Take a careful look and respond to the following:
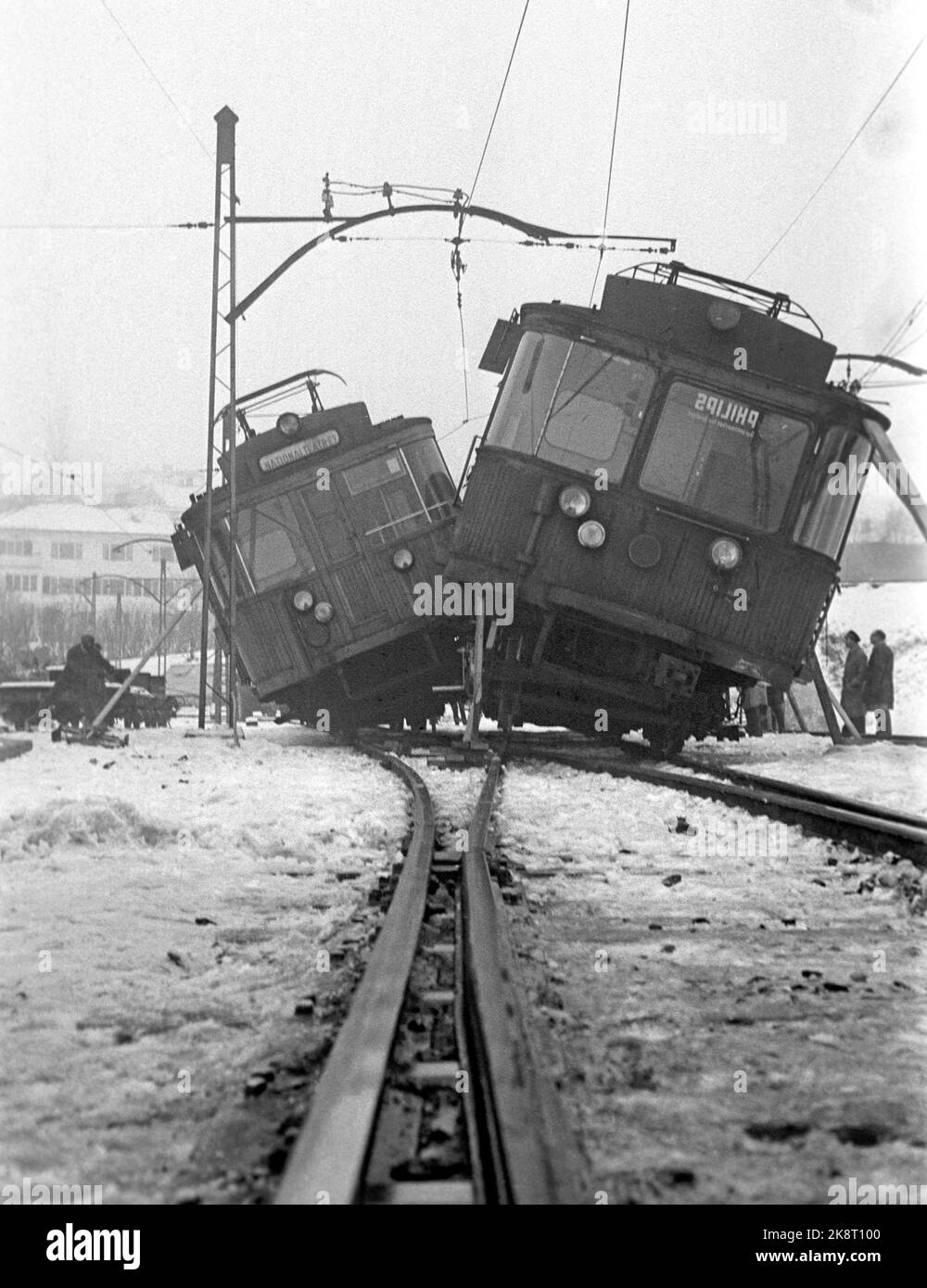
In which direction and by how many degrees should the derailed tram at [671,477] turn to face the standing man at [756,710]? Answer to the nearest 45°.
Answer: approximately 180°

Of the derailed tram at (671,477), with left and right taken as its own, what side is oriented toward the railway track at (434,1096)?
front

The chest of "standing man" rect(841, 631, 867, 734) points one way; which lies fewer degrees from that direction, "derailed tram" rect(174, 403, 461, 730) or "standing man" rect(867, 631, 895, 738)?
the derailed tram

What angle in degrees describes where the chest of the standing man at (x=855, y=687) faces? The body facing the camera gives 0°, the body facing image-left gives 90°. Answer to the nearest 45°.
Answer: approximately 90°

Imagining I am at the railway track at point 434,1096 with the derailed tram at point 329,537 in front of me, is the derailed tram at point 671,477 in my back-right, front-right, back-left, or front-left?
front-right

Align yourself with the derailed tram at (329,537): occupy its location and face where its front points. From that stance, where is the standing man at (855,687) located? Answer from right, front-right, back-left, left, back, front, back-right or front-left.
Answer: left

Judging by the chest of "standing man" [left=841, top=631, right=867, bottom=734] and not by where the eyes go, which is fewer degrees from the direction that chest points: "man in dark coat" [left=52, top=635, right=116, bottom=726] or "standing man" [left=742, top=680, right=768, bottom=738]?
the man in dark coat

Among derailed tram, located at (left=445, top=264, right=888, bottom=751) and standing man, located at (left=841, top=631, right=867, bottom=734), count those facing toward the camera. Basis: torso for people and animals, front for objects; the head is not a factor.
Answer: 1

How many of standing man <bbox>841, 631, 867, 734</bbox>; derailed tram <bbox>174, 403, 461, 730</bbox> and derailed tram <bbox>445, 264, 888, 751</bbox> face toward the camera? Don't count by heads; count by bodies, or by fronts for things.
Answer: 2

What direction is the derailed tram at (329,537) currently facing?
toward the camera

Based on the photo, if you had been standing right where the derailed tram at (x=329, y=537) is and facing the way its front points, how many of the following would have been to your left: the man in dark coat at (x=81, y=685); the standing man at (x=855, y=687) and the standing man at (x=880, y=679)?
2

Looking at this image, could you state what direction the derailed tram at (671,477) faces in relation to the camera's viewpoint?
facing the viewer

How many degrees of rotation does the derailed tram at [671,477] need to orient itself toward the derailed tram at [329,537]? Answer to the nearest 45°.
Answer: approximately 135° to its right

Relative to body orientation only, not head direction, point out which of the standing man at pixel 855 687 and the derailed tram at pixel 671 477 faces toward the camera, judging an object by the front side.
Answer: the derailed tram
